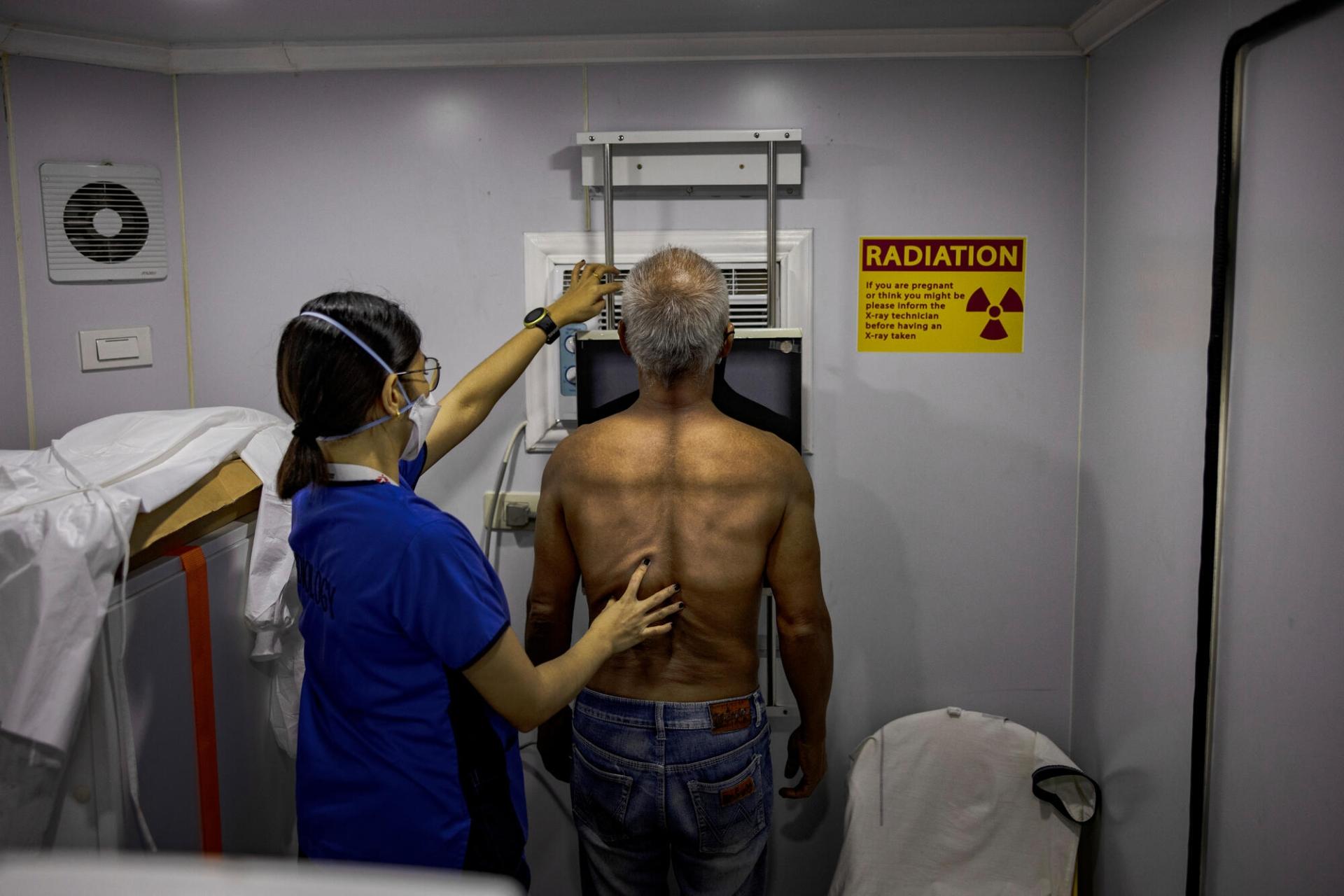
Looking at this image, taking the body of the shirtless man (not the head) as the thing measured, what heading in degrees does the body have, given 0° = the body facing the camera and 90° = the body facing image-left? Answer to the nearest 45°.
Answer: approximately 180°

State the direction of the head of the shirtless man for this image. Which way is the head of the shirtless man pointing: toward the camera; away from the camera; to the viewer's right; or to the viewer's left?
away from the camera

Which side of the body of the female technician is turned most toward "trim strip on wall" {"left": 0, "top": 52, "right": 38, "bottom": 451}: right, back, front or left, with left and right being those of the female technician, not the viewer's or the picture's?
left

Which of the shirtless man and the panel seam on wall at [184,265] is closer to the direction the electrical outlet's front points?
the shirtless man

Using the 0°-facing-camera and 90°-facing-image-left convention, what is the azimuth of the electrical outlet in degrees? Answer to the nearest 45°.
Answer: approximately 0°

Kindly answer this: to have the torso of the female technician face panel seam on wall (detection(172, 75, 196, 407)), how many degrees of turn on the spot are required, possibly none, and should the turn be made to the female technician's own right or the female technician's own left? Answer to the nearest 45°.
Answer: approximately 90° to the female technician's own left

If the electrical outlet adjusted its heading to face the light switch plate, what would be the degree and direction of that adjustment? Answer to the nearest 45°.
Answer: approximately 90° to its right

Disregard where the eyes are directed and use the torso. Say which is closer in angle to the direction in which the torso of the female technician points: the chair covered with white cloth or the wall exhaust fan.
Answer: the chair covered with white cloth

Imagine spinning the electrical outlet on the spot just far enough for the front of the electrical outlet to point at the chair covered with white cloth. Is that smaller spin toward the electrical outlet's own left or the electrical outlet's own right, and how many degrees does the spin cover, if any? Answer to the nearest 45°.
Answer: approximately 90° to the electrical outlet's own left

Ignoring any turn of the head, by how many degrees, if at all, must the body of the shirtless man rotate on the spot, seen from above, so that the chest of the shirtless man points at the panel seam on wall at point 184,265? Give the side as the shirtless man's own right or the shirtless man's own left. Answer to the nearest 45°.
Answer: approximately 45° to the shirtless man's own left
